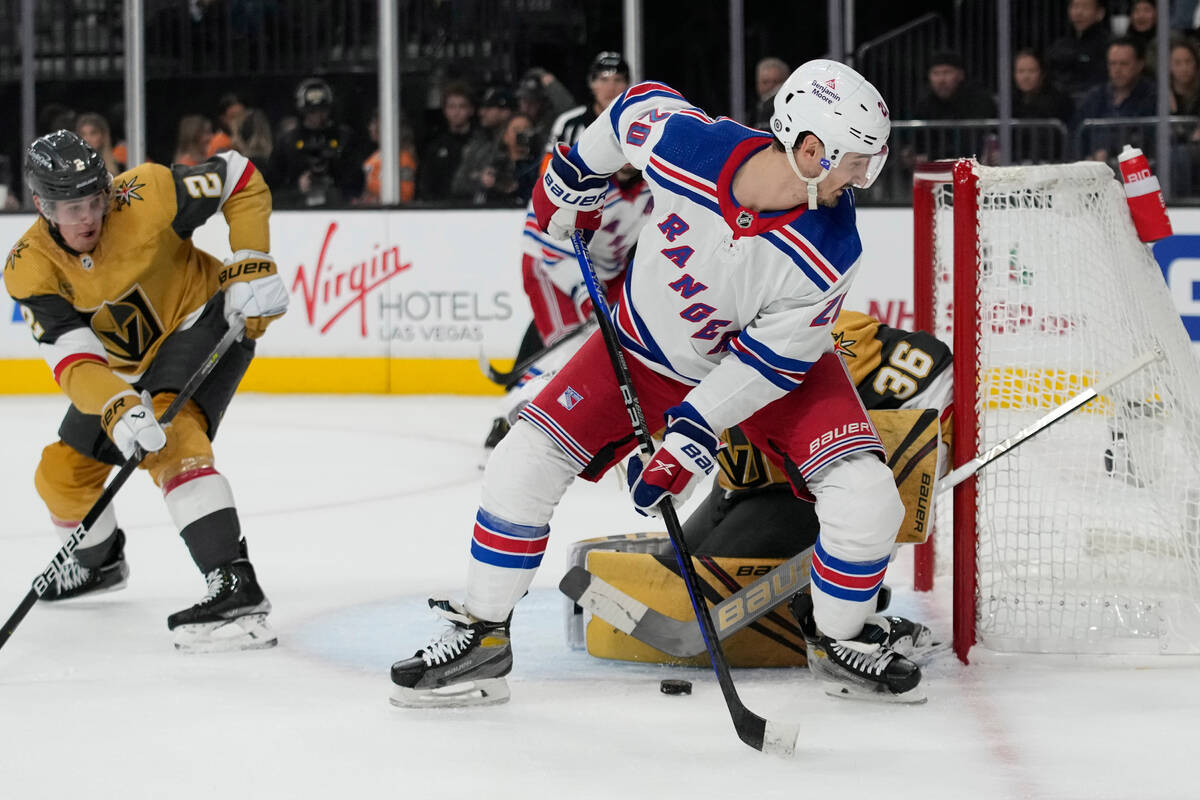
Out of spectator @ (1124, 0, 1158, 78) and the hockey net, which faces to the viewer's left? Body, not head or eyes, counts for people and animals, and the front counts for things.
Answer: the hockey net

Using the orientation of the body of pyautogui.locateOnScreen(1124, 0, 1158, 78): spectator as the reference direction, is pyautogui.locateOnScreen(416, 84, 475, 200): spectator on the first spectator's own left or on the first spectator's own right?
on the first spectator's own right

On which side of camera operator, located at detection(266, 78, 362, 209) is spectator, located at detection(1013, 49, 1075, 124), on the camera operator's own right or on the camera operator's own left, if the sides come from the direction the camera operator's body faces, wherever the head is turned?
on the camera operator's own left

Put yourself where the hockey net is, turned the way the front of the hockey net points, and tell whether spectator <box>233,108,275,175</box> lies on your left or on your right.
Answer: on your right

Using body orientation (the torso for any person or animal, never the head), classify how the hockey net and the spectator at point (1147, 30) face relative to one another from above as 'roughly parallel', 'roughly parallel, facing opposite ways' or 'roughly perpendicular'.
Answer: roughly perpendicular

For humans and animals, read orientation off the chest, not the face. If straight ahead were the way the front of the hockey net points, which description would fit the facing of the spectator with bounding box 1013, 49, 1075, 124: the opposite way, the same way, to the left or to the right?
to the left

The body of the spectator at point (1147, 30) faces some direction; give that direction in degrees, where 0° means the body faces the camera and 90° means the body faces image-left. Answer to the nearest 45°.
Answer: approximately 0°

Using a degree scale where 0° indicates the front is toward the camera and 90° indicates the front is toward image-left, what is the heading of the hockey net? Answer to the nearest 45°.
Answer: approximately 90°

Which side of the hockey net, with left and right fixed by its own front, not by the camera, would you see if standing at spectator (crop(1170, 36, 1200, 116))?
right

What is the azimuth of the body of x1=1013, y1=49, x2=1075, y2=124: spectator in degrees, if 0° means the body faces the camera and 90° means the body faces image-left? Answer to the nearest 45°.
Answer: approximately 0°
